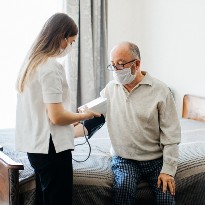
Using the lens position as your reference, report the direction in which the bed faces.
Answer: facing the viewer and to the left of the viewer

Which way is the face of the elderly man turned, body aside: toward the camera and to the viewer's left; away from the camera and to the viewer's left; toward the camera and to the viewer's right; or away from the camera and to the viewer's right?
toward the camera and to the viewer's left

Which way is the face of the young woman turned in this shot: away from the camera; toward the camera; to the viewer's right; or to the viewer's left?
to the viewer's right
